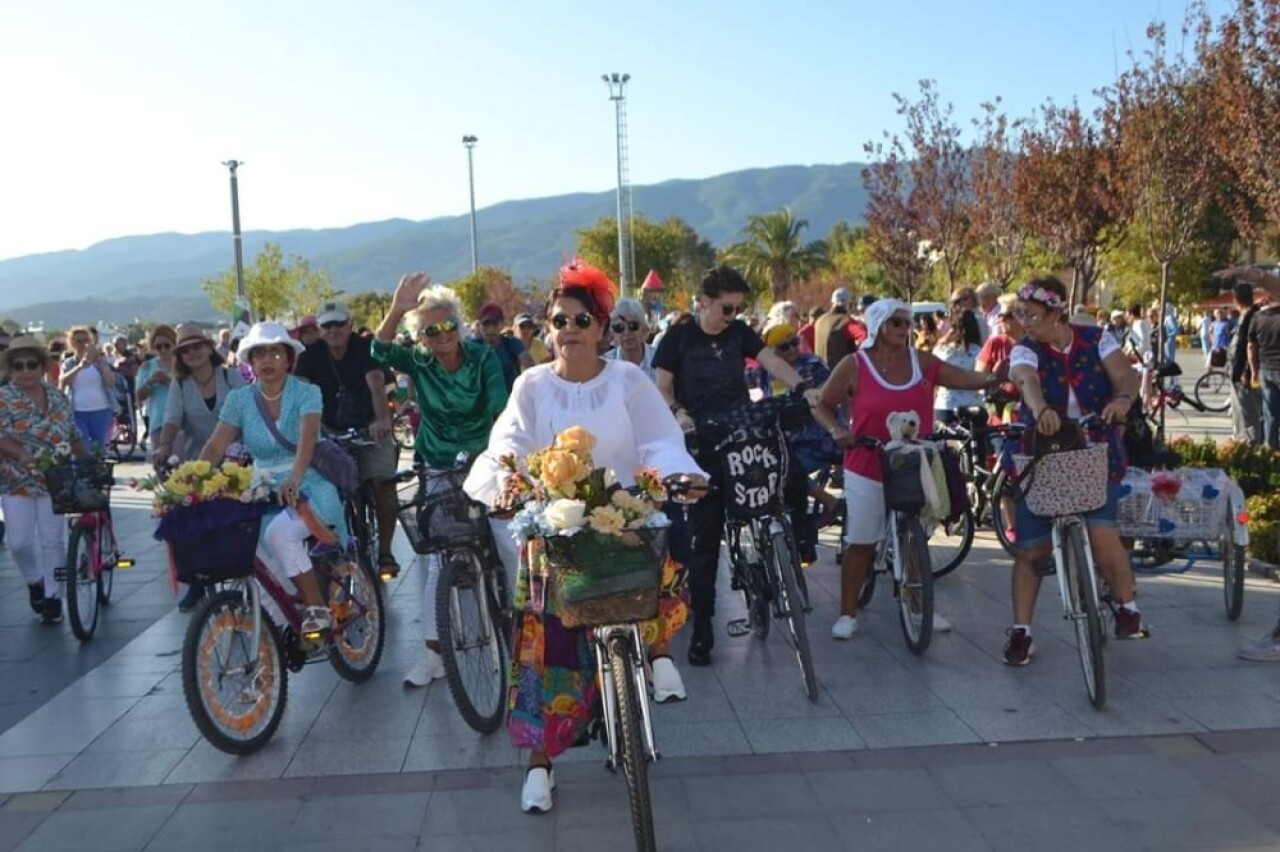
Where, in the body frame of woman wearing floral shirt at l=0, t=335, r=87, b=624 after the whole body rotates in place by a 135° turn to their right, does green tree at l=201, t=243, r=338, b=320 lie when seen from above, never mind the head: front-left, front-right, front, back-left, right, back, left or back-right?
front-right

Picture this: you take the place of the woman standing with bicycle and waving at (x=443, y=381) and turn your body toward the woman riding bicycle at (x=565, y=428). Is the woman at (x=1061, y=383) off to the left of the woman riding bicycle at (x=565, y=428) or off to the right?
left

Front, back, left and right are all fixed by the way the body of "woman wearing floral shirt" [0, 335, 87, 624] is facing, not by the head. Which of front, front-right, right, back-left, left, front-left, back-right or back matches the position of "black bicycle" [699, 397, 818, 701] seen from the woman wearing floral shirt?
front-left

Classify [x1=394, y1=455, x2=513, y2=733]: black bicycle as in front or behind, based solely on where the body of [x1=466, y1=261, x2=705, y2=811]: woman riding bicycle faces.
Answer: behind

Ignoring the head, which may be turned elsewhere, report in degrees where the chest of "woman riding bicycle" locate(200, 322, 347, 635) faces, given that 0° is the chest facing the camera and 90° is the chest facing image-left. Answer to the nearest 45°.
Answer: approximately 45°

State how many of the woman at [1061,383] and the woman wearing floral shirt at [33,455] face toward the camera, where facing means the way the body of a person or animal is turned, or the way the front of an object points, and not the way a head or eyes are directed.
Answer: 2

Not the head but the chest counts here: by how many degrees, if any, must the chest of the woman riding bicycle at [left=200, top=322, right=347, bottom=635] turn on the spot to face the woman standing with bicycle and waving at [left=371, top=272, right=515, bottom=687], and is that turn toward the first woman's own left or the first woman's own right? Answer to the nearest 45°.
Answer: approximately 135° to the first woman's own left

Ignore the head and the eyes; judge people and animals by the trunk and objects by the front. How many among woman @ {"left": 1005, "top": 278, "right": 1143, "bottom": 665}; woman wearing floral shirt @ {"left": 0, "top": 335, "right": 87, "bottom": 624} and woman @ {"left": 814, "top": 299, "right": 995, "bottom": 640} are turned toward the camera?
3

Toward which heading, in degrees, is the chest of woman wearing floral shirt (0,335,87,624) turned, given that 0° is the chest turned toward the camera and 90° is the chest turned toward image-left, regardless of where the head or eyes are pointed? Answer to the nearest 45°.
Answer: approximately 0°

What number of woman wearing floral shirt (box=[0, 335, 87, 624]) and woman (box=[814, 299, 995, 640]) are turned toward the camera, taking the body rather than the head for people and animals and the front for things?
2

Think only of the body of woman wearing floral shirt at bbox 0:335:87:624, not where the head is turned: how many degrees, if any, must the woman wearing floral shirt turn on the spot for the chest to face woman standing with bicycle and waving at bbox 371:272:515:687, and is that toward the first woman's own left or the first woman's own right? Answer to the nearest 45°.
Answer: approximately 45° to the first woman's own left

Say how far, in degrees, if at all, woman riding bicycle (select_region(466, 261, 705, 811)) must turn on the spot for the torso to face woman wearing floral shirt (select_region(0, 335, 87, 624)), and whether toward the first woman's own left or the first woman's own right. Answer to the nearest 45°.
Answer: approximately 135° to the first woman's own right

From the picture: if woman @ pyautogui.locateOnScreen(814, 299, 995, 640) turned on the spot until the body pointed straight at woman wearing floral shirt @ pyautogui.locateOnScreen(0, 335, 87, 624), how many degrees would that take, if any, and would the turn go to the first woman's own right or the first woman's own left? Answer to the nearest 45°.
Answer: approximately 90° to the first woman's own right
